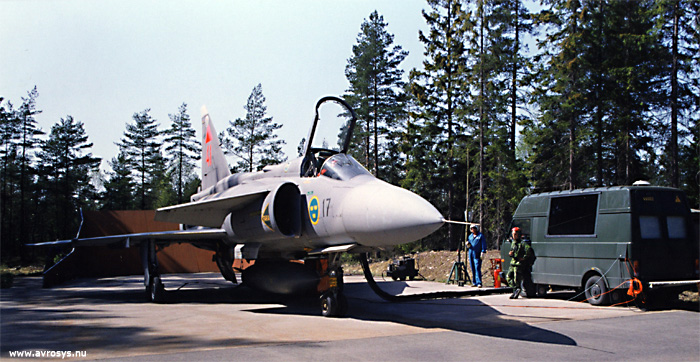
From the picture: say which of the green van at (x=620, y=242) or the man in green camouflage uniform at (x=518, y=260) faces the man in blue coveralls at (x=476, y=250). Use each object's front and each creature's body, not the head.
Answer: the green van

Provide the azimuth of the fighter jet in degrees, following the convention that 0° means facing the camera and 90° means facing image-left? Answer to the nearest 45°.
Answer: approximately 315°

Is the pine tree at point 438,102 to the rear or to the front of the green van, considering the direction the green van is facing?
to the front

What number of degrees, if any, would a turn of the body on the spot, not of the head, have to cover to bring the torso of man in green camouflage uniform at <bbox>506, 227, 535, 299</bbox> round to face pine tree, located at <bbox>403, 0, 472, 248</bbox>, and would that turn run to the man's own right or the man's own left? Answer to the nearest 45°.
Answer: approximately 135° to the man's own right

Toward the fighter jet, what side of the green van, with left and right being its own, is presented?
left

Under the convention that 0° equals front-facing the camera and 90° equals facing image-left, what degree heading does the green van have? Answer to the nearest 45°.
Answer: approximately 135°
